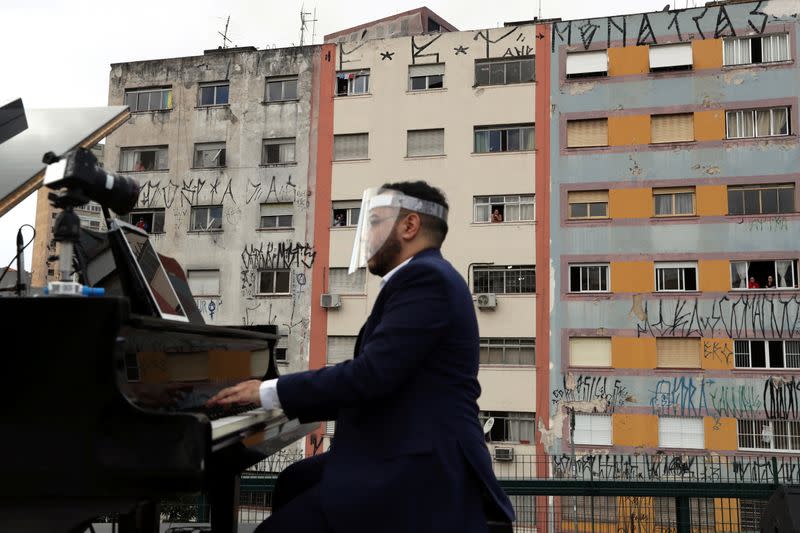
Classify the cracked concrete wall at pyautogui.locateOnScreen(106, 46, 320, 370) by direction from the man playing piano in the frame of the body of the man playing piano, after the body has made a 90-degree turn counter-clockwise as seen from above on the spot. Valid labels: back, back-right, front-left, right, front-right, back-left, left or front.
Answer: back

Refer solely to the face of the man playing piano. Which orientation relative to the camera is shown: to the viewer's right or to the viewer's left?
to the viewer's left

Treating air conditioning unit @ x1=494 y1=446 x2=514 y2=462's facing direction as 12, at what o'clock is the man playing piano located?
The man playing piano is roughly at 12 o'clock from the air conditioning unit.

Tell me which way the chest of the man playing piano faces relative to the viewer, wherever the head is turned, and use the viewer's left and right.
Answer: facing to the left of the viewer

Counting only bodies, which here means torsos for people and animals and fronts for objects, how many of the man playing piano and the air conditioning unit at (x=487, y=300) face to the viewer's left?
1

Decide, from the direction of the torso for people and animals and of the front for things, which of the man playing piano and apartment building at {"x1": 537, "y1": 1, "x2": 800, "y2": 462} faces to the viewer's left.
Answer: the man playing piano

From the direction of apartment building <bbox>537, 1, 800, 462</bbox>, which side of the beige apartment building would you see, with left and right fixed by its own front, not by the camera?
left

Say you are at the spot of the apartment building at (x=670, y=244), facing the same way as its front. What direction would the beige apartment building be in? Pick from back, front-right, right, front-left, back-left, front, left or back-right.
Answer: right

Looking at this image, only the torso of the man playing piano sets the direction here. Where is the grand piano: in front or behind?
in front

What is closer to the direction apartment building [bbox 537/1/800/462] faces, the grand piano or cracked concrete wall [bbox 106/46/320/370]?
the grand piano
